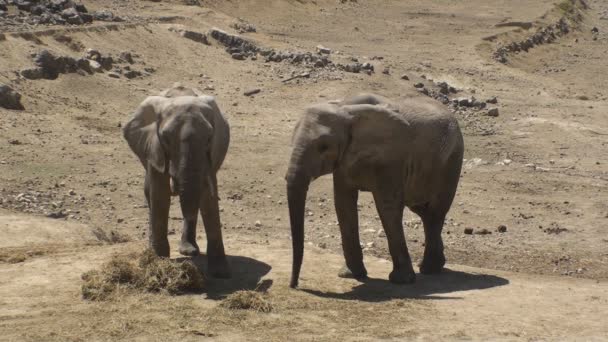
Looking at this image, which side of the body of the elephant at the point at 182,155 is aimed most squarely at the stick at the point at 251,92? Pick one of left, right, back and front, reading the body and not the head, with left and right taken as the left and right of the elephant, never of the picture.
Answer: back

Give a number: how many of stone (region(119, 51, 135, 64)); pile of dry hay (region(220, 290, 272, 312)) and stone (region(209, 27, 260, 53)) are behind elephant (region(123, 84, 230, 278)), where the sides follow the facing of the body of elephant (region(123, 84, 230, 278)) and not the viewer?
2

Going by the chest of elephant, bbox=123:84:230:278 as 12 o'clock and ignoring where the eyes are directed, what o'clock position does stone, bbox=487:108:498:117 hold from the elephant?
The stone is roughly at 7 o'clock from the elephant.

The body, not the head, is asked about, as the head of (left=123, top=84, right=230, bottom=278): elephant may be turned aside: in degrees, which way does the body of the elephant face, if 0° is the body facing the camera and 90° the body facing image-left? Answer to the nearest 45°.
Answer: approximately 0°

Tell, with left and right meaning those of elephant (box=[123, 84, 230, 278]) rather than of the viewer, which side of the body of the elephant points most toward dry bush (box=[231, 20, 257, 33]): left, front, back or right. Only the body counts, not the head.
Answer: back

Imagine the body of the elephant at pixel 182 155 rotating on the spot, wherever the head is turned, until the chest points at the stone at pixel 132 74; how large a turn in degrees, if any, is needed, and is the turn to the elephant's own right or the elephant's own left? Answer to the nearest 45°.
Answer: approximately 180°

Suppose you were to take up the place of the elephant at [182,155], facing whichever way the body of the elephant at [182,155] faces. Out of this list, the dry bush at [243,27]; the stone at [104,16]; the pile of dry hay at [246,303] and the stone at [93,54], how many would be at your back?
3

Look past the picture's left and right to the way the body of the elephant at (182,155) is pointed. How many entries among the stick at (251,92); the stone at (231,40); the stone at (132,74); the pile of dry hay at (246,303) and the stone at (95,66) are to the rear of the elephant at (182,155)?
4

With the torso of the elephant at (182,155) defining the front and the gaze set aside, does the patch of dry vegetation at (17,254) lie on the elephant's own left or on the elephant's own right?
on the elephant's own right

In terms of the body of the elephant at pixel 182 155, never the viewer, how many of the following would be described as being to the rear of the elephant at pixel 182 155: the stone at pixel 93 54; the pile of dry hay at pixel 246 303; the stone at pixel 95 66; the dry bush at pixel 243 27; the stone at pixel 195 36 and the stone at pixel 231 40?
5

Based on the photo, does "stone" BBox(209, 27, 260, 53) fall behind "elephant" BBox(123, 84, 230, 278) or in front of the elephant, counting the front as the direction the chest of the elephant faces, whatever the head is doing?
behind

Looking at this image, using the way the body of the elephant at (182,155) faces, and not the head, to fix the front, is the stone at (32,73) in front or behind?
behind

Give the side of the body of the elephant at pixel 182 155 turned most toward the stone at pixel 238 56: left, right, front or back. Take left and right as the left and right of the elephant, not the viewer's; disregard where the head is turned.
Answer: back

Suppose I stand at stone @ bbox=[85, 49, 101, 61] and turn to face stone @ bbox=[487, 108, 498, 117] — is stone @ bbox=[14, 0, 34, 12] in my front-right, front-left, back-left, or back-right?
back-left
